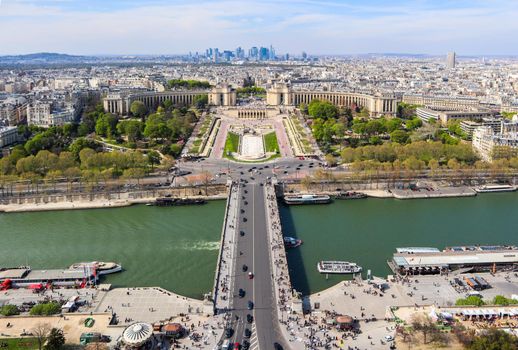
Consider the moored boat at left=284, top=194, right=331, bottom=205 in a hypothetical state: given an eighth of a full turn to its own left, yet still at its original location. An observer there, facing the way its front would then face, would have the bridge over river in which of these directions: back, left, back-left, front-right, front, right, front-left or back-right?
back-right

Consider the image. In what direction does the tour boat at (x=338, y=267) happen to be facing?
to the viewer's right

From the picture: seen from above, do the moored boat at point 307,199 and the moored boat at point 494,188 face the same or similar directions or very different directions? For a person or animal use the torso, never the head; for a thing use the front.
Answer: same or similar directions

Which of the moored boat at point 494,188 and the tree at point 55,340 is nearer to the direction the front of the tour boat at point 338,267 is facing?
the moored boat

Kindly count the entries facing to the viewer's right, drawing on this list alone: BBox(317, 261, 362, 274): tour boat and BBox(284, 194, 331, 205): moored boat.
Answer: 2

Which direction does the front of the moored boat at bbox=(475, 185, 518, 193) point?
to the viewer's right

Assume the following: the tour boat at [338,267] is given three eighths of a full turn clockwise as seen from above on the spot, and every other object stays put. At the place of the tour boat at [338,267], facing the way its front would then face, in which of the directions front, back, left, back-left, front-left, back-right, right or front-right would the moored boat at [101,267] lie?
front-right

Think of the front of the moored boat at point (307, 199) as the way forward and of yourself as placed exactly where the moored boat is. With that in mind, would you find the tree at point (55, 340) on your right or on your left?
on your right

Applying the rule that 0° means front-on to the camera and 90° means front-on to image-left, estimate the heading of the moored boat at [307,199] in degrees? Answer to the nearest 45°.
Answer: approximately 270°

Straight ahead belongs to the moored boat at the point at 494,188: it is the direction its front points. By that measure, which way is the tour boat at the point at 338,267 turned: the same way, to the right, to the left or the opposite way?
the same way
